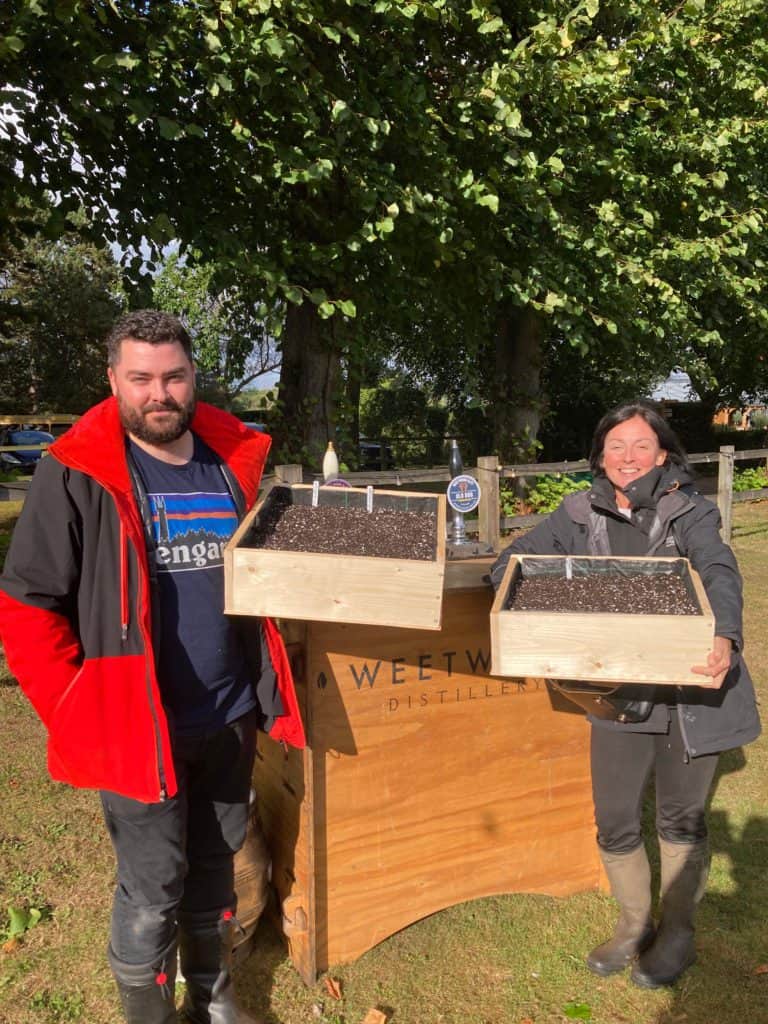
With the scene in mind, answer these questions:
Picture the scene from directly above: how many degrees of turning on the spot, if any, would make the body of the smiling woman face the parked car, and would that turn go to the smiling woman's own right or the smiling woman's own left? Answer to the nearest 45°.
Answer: approximately 135° to the smiling woman's own right

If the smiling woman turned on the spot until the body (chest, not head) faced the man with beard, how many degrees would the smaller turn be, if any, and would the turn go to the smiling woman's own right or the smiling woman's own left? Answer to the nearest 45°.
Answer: approximately 45° to the smiling woman's own right

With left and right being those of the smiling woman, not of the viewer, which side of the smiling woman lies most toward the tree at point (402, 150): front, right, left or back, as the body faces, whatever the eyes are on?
back

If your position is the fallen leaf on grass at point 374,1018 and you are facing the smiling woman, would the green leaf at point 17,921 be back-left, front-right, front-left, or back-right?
back-left

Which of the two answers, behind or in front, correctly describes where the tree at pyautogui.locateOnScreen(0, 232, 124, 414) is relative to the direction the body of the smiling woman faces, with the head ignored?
behind

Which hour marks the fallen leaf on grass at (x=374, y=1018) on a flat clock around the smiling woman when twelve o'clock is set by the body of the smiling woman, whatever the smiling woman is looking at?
The fallen leaf on grass is roughly at 2 o'clock from the smiling woman.

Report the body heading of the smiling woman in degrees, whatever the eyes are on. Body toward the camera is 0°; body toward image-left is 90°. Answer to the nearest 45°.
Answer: approximately 0°
